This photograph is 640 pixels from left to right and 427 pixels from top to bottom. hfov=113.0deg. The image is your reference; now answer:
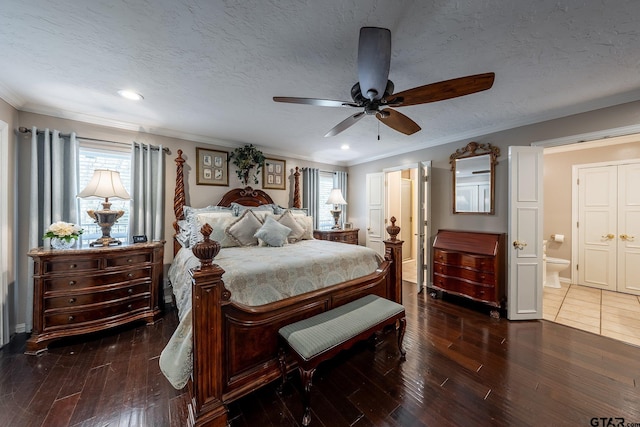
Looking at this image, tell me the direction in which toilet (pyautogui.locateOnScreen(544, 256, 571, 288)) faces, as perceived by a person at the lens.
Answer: facing to the right of the viewer

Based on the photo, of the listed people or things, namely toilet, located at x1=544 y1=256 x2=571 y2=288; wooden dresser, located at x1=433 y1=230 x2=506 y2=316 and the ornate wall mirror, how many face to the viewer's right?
1

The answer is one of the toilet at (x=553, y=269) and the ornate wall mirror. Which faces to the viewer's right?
the toilet

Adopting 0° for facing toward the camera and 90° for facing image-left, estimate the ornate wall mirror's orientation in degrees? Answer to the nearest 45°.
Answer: approximately 45°

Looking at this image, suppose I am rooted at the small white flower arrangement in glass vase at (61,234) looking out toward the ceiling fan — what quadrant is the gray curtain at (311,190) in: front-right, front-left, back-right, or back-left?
front-left

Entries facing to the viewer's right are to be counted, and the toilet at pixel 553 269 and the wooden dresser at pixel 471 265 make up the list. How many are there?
1

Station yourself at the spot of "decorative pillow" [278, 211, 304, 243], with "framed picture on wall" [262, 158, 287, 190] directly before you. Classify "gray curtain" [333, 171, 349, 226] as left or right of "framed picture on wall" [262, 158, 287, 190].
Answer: right

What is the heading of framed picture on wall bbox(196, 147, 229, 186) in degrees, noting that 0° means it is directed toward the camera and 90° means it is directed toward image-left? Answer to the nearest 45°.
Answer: approximately 315°

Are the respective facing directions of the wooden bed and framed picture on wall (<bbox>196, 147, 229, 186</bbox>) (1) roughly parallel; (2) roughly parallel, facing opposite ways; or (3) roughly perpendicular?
roughly parallel

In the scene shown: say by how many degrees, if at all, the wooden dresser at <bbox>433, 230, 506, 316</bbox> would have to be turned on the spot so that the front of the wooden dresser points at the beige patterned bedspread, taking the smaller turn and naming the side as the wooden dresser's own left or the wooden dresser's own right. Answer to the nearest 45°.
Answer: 0° — it already faces it

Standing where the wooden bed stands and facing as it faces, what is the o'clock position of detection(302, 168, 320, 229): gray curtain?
The gray curtain is roughly at 8 o'clock from the wooden bed.

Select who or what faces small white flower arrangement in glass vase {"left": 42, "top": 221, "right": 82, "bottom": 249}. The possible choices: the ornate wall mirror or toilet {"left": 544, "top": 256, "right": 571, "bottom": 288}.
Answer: the ornate wall mirror

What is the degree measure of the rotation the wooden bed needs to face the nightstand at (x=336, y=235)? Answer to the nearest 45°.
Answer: approximately 90° to its left

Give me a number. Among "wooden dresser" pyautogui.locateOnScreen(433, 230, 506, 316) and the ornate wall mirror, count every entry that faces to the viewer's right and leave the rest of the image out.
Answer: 0

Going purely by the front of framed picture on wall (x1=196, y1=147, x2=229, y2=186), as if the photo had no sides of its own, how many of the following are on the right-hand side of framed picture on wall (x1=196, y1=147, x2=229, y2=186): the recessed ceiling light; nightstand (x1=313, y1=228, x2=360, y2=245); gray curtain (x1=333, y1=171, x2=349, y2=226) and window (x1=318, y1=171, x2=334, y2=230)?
1

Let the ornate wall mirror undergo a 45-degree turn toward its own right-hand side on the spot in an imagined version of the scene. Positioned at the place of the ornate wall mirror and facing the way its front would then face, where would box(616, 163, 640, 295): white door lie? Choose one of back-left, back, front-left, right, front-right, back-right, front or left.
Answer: back-right
